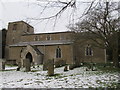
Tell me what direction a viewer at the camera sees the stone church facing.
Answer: facing the viewer
